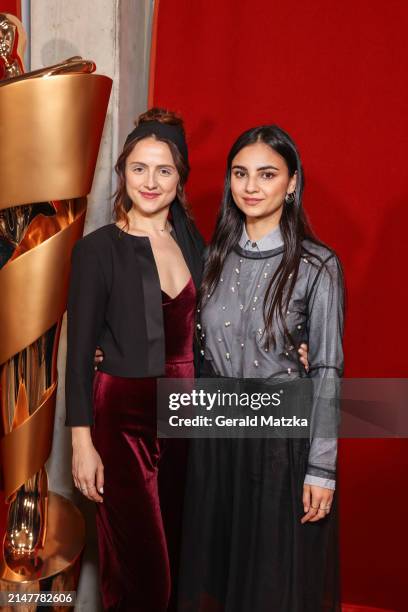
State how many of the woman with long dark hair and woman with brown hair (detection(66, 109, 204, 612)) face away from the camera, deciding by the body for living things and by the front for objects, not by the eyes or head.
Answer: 0
